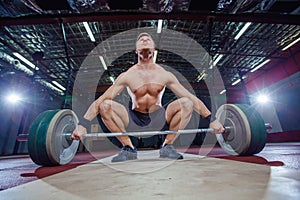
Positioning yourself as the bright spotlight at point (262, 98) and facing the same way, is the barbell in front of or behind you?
in front

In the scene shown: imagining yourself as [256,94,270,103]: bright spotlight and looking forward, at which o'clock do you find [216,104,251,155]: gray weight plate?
The gray weight plate is roughly at 12 o'clock from the bright spotlight.

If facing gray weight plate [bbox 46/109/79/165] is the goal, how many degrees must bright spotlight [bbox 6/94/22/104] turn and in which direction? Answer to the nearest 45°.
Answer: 0° — it already faces it

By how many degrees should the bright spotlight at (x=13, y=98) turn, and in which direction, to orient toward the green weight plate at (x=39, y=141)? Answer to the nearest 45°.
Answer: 0° — it already faces it

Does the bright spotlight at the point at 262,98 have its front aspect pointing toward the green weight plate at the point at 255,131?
yes

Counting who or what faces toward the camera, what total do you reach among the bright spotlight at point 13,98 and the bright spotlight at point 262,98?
2

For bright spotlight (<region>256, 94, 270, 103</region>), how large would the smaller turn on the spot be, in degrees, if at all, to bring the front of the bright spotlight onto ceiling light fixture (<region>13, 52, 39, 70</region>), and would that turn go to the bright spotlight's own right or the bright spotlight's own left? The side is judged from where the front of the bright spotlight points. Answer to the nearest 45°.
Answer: approximately 45° to the bright spotlight's own right

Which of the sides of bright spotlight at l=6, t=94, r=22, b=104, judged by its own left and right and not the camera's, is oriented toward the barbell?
front

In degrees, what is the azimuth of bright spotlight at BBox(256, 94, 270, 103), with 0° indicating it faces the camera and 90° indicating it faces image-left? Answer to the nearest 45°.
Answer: approximately 0°

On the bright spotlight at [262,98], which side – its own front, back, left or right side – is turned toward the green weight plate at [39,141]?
front
